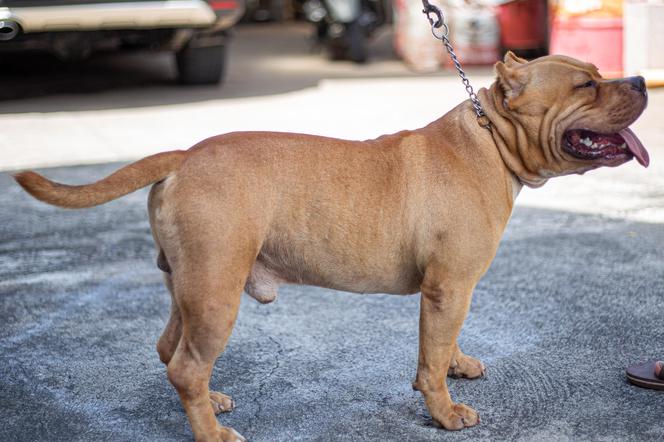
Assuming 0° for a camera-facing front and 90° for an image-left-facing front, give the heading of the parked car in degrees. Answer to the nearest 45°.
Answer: approximately 180°

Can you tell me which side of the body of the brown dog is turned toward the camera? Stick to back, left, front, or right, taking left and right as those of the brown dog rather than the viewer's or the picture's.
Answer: right

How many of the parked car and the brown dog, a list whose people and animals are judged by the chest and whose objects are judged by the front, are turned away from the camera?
1

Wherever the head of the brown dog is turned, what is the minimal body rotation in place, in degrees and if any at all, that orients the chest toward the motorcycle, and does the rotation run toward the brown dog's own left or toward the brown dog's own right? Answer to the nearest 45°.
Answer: approximately 90° to the brown dog's own left

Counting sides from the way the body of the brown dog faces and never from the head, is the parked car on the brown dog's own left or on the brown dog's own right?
on the brown dog's own left
